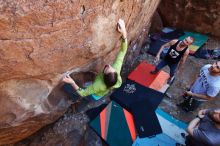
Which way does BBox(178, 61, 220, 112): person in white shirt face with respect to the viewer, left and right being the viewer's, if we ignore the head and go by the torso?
facing the viewer and to the left of the viewer

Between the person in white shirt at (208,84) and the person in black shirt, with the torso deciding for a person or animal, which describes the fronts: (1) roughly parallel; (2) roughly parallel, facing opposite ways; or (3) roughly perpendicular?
roughly parallel

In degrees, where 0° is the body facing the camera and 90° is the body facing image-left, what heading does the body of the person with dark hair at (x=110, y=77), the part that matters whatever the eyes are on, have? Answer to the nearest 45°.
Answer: approximately 135°

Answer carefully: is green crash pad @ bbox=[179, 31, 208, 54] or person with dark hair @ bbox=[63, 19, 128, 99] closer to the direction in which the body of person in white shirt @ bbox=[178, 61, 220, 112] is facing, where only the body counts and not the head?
the person with dark hair

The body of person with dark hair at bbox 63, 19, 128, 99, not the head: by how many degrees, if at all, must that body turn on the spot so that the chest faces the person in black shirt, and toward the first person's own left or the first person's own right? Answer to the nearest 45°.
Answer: approximately 90° to the first person's own right

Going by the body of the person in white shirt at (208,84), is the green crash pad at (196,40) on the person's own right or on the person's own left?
on the person's own right

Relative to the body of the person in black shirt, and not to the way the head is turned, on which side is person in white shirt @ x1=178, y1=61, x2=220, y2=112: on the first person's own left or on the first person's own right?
on the first person's own left

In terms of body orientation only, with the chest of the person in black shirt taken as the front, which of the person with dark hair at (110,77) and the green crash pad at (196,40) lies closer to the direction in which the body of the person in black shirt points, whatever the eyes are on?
the person with dark hair

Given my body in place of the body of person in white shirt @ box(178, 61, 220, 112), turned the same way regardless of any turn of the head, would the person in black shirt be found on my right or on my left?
on my right

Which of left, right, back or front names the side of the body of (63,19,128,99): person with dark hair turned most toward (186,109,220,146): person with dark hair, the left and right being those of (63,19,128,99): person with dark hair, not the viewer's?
back

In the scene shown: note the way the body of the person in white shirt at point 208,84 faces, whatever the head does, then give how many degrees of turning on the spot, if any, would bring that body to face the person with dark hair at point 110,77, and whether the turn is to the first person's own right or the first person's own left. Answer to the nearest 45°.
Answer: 0° — they already face them

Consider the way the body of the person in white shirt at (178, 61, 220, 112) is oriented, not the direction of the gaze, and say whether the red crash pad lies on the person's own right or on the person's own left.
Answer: on the person's own right

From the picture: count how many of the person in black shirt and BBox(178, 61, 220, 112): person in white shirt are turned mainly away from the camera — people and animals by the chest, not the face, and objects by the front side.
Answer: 0

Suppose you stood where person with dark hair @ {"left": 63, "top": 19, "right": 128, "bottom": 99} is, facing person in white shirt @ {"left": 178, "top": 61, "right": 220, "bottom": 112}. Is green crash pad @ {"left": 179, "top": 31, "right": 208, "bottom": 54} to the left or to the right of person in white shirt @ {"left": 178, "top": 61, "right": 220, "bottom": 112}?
left
